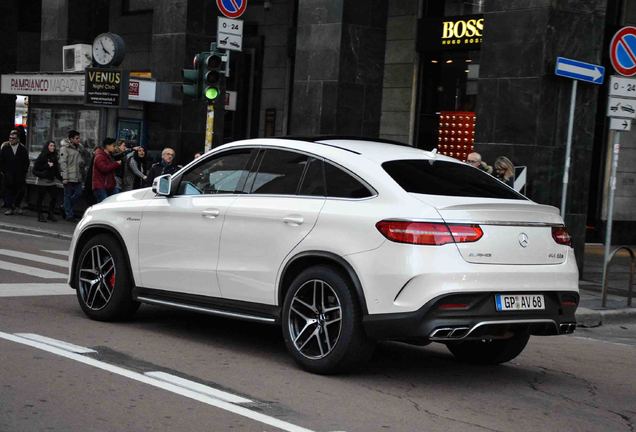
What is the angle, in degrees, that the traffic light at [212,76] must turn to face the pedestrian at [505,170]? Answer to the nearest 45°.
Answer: approximately 90° to its left

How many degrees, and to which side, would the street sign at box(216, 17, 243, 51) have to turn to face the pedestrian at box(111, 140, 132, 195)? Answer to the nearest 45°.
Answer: approximately 135° to its right

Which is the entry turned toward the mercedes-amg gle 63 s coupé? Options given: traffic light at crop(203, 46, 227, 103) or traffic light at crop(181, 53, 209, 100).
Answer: traffic light at crop(203, 46, 227, 103)

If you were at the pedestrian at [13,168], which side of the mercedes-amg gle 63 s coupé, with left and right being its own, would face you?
front

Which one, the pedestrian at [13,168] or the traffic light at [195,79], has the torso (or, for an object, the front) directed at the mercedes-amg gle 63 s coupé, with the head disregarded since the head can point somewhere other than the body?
the pedestrian

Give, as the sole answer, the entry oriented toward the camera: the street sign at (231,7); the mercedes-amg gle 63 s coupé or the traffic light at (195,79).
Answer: the street sign
